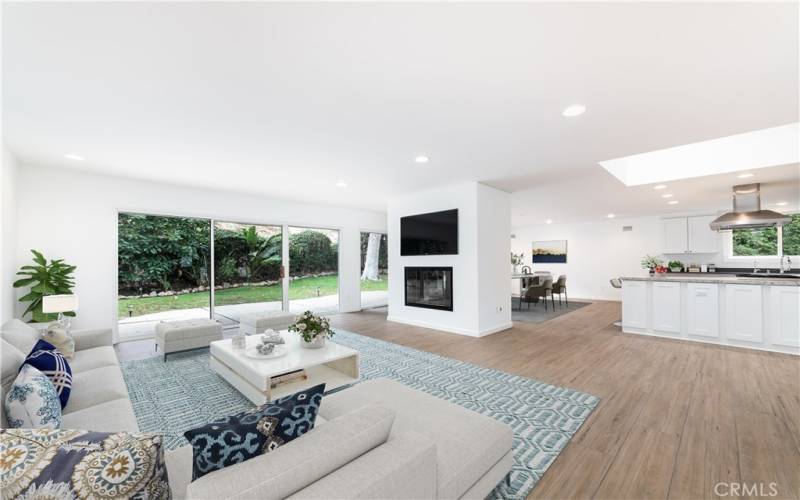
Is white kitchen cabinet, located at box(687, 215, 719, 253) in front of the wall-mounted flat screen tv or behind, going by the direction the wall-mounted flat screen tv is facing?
behind

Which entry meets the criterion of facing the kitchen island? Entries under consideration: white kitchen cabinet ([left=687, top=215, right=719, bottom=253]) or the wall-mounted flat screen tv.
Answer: the white kitchen cabinet

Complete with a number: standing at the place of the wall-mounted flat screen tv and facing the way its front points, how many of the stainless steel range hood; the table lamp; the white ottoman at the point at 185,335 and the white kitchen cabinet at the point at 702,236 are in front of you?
2

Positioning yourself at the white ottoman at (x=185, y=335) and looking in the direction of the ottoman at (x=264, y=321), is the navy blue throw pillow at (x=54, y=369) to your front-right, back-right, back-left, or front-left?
back-right

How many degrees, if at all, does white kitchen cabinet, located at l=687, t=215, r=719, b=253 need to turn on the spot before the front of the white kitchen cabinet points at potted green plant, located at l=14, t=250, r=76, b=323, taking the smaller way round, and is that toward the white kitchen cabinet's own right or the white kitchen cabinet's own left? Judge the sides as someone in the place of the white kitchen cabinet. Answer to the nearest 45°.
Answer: approximately 45° to the white kitchen cabinet's own right

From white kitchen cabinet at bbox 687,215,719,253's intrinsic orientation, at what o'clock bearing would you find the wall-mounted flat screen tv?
The wall-mounted flat screen tv is roughly at 1 o'clock from the white kitchen cabinet.

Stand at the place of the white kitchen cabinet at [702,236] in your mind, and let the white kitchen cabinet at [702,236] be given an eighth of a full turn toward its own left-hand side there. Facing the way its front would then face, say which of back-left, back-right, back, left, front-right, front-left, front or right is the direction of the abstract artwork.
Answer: back-right

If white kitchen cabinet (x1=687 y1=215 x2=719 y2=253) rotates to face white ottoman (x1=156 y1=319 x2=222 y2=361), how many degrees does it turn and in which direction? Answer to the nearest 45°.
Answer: approximately 45° to its right

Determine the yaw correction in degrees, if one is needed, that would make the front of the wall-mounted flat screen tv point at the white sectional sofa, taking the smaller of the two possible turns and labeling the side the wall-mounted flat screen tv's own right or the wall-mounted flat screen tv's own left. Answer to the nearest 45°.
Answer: approximately 45° to the wall-mounted flat screen tv's own left

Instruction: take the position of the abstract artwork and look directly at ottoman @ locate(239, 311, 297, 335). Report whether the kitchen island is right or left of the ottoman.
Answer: left

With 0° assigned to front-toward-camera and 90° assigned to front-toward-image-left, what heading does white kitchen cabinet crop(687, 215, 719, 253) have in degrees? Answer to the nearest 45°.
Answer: approximately 0°

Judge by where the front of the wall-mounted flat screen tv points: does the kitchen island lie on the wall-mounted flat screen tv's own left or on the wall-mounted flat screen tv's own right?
on the wall-mounted flat screen tv's own left
